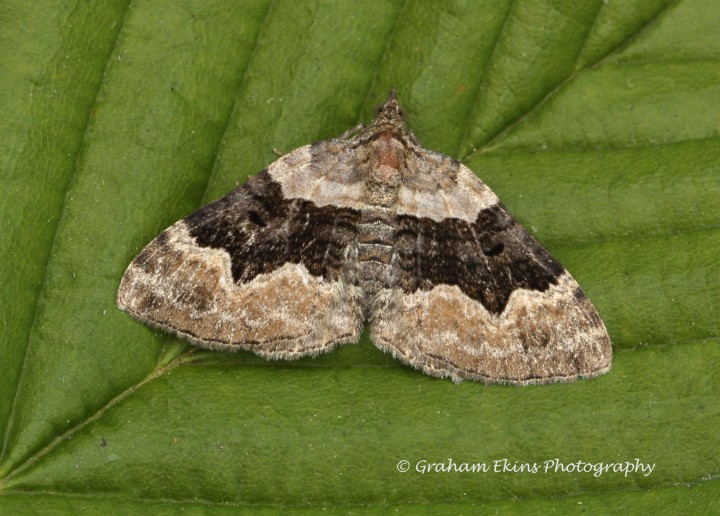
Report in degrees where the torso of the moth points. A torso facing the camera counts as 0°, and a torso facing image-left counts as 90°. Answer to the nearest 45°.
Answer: approximately 180°
